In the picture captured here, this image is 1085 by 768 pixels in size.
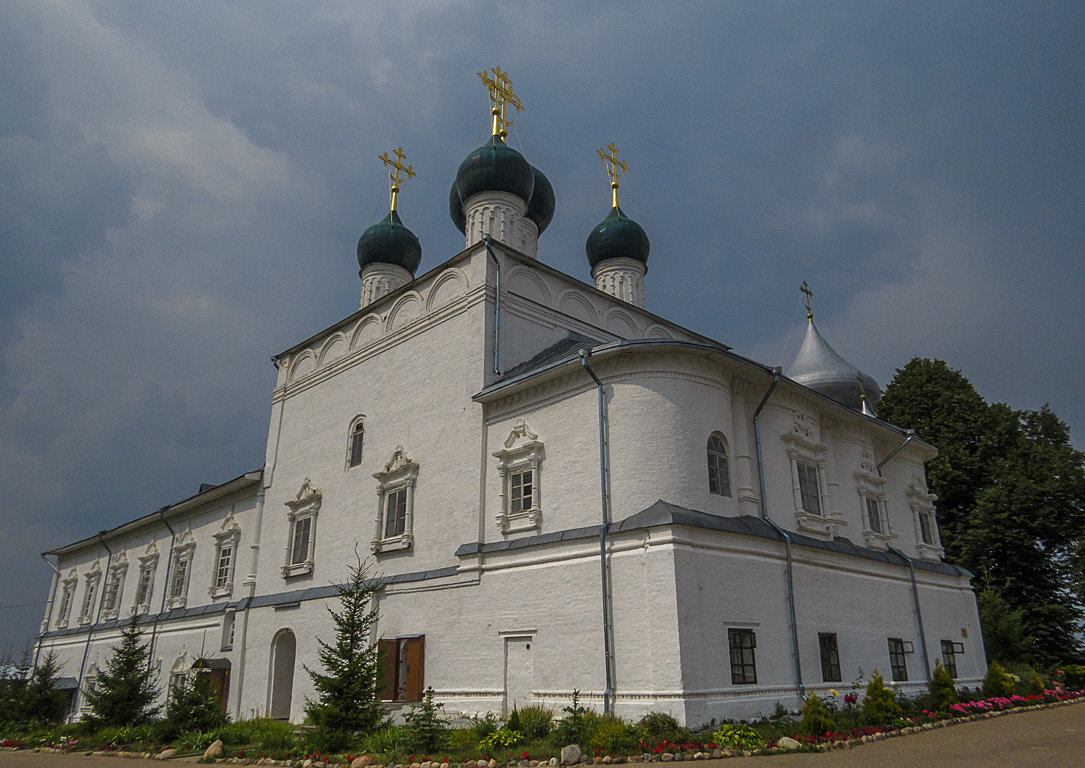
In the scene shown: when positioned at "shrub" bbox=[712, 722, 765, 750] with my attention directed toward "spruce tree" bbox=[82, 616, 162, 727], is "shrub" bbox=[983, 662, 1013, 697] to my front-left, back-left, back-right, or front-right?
back-right

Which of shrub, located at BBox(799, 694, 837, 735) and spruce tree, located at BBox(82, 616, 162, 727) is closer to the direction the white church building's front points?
the spruce tree

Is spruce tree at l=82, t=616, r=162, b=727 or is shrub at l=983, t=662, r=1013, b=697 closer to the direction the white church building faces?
the spruce tree
